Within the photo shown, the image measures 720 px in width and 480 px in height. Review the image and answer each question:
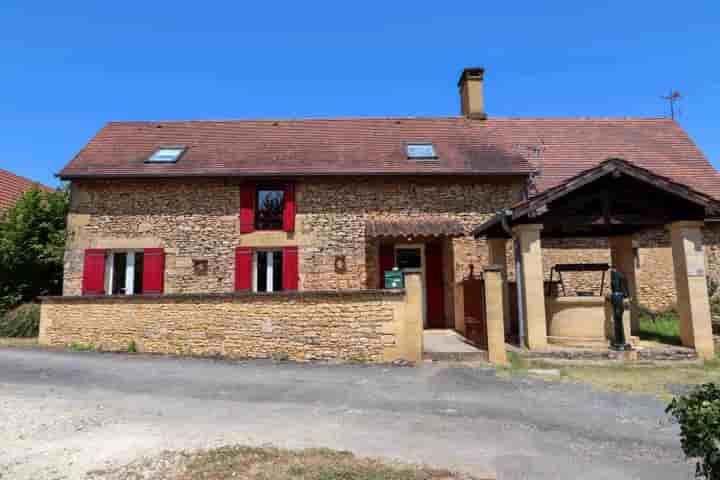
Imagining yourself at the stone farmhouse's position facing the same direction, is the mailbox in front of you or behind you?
in front

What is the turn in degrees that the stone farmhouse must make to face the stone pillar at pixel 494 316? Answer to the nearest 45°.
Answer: approximately 45° to its left

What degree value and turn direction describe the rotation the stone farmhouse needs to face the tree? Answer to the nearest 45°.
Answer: approximately 90° to its right

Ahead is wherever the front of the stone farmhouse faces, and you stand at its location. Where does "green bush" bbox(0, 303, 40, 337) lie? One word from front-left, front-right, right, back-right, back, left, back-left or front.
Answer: right

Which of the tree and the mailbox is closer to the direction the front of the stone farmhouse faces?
the mailbox

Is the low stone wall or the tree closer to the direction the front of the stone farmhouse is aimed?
the low stone wall

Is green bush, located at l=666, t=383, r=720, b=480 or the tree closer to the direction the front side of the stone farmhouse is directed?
the green bush

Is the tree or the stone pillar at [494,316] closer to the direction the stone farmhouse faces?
the stone pillar

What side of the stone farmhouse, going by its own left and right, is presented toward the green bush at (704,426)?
front

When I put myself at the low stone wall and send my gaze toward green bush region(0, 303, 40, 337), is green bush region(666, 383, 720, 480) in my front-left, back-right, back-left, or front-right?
back-left

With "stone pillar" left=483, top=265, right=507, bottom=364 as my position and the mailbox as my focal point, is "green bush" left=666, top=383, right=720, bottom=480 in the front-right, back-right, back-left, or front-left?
back-left

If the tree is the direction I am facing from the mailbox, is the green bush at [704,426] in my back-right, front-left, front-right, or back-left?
back-left

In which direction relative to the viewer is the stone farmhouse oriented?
toward the camera
